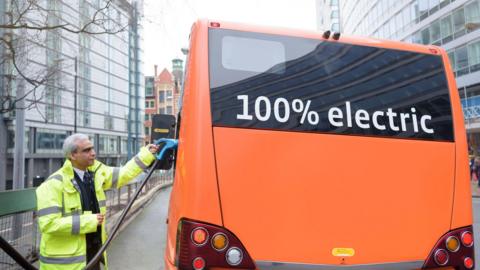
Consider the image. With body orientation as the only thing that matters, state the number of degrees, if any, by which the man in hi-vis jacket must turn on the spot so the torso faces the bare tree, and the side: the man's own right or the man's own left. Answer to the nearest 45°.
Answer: approximately 135° to the man's own left

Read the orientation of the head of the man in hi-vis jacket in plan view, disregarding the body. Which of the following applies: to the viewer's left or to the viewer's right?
to the viewer's right

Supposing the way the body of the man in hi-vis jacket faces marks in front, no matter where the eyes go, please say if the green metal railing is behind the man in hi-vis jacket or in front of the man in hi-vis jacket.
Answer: behind

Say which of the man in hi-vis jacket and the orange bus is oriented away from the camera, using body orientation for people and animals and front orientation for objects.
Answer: the orange bus

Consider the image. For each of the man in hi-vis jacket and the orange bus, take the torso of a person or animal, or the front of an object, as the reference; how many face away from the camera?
1

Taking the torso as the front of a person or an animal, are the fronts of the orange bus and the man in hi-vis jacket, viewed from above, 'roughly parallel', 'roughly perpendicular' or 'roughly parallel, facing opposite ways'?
roughly perpendicular

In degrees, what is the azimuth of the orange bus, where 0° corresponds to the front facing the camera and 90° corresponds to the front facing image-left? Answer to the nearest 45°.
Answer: approximately 180°

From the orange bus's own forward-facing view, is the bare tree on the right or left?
on its left

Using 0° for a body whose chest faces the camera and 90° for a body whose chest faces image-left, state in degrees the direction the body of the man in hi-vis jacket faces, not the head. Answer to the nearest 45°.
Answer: approximately 315°
